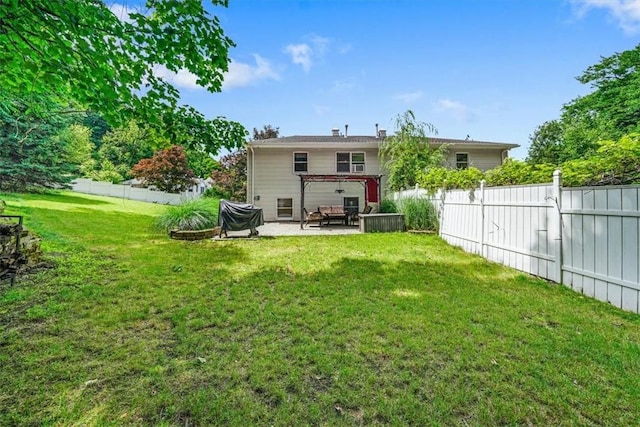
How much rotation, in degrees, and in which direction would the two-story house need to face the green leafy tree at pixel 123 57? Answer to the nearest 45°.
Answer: approximately 180°

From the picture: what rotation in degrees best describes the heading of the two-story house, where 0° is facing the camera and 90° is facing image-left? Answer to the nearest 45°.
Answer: approximately 180°

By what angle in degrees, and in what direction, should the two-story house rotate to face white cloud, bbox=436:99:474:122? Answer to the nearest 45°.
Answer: approximately 45° to its right

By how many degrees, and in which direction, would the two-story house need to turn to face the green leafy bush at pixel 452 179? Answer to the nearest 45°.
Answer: approximately 135° to its right

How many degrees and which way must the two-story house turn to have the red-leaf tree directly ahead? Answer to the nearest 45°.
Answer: approximately 45° to its left

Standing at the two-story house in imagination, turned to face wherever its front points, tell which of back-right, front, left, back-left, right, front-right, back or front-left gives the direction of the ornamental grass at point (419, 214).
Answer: back-right

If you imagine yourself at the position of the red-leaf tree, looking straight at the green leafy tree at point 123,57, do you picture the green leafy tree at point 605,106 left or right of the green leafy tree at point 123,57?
left
